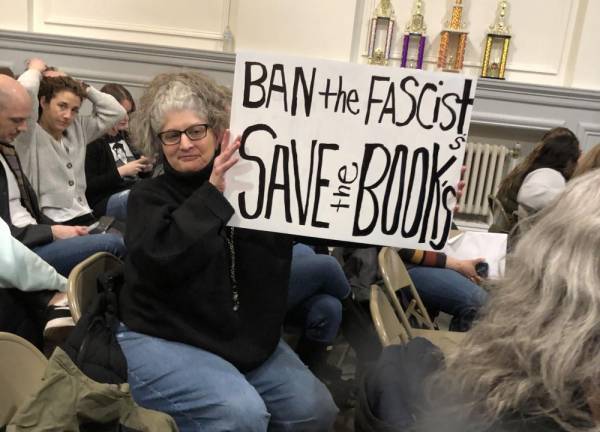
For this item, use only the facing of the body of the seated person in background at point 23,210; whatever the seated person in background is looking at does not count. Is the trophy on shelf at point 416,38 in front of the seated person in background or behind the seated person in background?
in front

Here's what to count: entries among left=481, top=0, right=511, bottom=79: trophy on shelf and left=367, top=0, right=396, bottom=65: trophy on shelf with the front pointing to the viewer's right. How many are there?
0

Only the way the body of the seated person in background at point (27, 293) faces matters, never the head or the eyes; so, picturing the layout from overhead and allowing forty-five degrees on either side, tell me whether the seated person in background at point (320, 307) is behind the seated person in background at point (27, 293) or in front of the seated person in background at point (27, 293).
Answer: in front

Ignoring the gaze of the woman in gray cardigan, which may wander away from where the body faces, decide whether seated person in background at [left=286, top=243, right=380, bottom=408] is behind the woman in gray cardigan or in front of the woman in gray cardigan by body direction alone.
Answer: in front

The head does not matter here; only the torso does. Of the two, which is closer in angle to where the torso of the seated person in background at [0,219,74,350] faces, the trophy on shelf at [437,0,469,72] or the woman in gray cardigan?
the trophy on shelf

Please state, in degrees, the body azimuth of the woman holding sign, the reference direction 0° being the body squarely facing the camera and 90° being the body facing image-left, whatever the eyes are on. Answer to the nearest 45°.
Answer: approximately 315°
